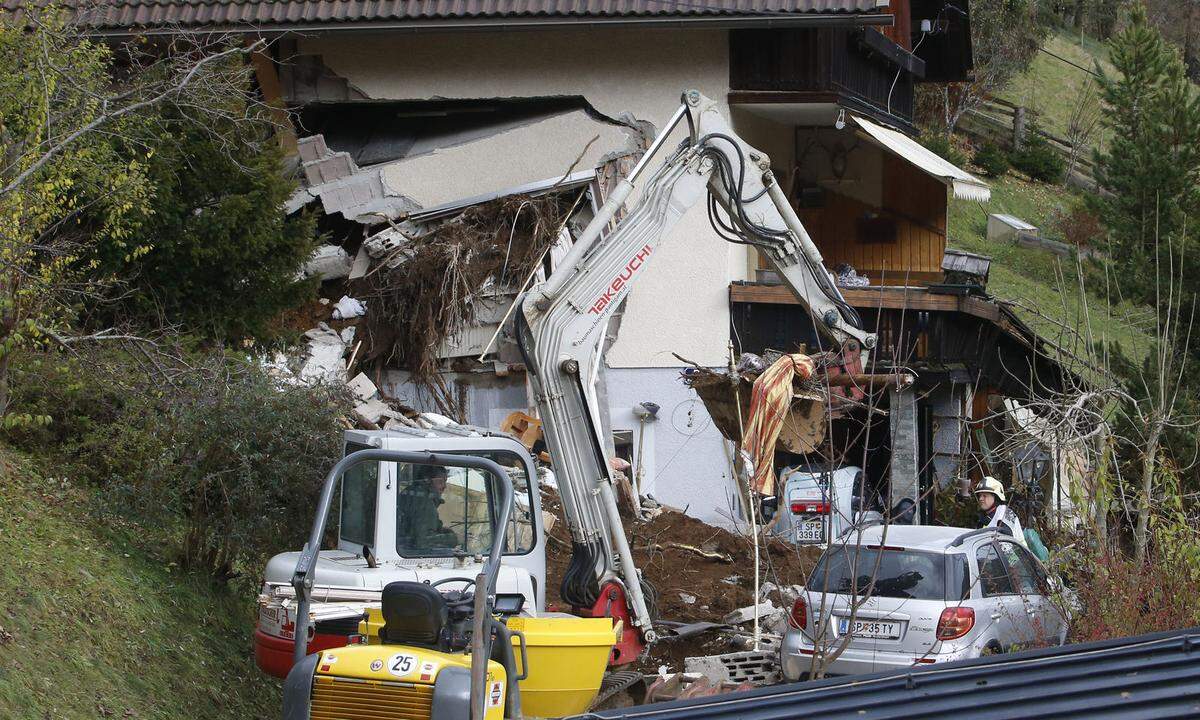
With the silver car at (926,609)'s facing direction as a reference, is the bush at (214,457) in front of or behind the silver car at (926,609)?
behind

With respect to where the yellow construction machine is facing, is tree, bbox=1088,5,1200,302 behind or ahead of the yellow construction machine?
ahead

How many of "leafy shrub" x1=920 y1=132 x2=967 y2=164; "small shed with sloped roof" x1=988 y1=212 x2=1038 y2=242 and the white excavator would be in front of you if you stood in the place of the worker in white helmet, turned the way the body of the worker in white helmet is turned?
1

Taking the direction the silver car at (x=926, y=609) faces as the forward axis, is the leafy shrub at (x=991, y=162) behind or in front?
in front

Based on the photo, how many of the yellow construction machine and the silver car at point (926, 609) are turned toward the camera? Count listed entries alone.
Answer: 0

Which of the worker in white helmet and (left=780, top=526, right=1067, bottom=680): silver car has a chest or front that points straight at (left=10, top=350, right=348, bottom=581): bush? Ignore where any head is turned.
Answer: the worker in white helmet

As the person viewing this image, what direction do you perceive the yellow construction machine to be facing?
facing away from the viewer and to the right of the viewer

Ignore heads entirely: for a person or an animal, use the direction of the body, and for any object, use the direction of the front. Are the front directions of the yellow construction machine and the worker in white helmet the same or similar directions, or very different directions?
very different directions

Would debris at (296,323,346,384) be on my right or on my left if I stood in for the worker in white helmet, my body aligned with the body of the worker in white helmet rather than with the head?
on my right

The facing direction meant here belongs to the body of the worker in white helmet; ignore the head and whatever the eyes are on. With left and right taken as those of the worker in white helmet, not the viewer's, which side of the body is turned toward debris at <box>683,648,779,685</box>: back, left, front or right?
front

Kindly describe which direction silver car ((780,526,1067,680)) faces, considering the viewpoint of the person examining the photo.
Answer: facing away from the viewer and to the right of the viewer

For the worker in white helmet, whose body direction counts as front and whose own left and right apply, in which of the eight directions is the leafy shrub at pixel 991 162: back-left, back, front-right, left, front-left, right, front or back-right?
back-right

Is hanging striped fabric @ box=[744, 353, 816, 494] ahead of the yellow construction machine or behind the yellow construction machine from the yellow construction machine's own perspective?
ahead

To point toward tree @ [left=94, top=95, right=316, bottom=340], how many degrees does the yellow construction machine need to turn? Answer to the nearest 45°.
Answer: approximately 45° to its left

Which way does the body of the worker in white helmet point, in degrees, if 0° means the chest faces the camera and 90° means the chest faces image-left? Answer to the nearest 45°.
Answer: approximately 45°
